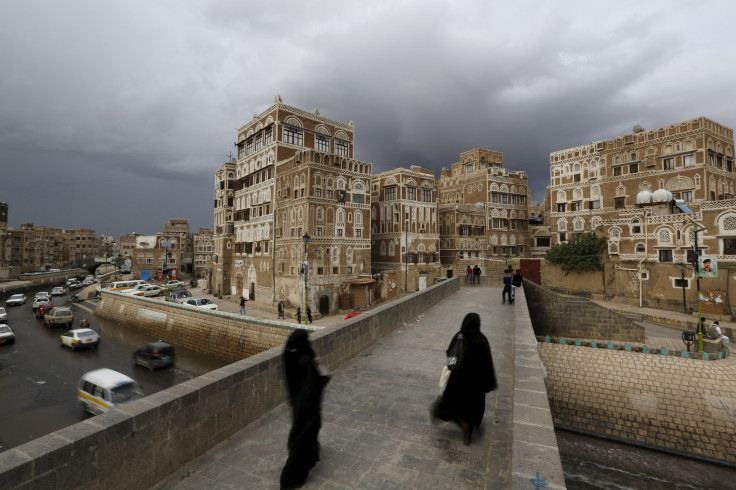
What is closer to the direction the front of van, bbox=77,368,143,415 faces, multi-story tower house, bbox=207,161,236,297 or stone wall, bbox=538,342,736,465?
the stone wall

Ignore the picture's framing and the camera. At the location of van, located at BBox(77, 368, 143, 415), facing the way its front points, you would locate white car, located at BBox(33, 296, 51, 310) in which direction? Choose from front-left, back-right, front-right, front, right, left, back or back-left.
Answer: back-left

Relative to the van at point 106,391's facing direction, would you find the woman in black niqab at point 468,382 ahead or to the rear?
ahead

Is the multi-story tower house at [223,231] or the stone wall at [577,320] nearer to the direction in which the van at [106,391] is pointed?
the stone wall

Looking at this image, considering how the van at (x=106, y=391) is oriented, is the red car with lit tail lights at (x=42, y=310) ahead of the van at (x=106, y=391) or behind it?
behind

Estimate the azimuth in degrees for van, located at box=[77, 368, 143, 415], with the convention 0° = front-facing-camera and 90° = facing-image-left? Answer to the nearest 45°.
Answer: approximately 315°

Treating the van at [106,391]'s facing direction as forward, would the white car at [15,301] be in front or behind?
behind

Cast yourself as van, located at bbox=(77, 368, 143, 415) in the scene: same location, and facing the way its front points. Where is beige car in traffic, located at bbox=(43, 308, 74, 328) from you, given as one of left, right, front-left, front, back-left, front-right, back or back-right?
back-left

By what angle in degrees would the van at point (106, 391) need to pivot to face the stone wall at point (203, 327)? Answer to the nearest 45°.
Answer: approximately 90° to its left

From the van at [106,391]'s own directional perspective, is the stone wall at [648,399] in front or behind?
in front
